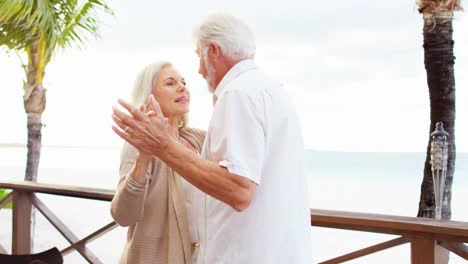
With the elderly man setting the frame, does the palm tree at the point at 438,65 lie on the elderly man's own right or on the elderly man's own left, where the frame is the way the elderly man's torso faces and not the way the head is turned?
on the elderly man's own right

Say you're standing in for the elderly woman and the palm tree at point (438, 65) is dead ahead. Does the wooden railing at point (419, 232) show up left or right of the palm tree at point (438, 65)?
right

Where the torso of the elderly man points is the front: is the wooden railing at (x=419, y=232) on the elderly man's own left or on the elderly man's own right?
on the elderly man's own right

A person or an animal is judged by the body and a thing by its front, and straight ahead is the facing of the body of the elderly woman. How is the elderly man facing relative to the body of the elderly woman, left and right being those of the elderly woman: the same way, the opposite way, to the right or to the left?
the opposite way

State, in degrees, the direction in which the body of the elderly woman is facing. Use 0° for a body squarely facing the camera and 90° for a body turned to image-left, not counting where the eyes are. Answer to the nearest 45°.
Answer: approximately 315°

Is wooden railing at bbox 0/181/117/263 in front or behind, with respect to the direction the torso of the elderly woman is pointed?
behind

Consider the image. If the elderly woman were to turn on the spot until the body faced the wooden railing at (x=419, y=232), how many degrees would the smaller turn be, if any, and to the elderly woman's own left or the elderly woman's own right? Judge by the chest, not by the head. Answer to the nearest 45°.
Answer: approximately 45° to the elderly woman's own left

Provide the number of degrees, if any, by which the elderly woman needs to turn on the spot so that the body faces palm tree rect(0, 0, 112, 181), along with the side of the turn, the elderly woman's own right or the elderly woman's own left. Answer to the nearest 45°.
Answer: approximately 135° to the elderly woman's own left
